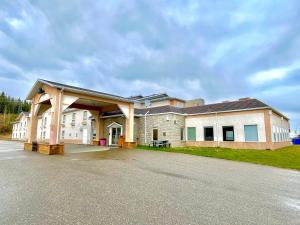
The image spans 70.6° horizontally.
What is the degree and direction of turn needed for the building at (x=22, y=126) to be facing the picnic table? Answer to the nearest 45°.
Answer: approximately 45° to its left

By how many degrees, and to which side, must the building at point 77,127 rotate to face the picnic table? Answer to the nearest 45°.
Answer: approximately 90° to its left

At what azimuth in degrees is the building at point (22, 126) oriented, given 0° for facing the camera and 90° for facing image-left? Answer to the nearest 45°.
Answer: approximately 45°

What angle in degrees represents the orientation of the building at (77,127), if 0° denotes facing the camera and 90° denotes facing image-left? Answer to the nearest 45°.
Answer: approximately 45°
